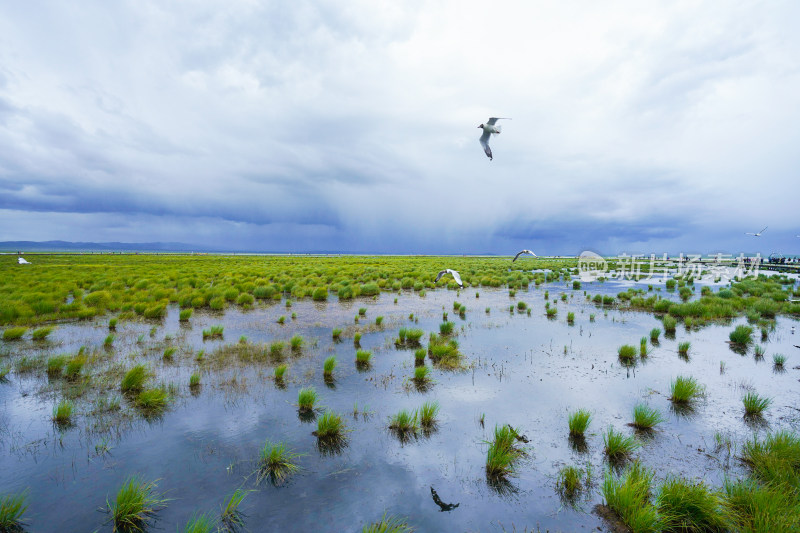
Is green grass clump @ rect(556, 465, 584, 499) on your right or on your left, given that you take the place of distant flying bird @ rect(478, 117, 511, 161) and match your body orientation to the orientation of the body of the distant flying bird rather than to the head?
on your left

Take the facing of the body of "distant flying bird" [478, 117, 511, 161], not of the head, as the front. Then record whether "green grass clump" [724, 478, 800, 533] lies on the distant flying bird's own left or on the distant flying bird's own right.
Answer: on the distant flying bird's own left

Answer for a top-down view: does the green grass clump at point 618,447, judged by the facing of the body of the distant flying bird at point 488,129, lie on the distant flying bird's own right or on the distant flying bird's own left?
on the distant flying bird's own left

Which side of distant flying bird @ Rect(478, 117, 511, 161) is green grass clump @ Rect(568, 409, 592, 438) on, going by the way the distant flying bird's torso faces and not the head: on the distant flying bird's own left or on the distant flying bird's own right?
on the distant flying bird's own left

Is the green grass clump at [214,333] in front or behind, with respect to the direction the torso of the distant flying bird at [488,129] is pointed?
in front

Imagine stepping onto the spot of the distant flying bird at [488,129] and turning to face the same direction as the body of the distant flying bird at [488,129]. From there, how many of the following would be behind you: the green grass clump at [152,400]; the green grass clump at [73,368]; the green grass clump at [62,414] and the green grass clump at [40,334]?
0
